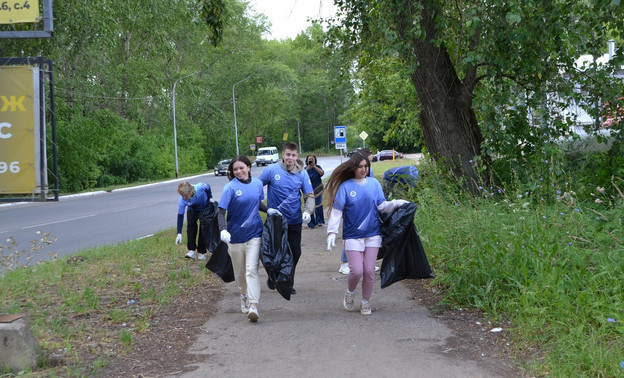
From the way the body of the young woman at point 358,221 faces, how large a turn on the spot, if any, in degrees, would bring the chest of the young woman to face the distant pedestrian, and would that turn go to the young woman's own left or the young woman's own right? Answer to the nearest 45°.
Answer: approximately 180°

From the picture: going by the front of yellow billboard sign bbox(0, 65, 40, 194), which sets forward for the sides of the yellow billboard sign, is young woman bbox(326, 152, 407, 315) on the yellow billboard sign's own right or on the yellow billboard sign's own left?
on the yellow billboard sign's own left

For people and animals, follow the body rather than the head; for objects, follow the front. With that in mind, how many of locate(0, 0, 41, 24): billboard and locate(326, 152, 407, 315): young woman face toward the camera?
2

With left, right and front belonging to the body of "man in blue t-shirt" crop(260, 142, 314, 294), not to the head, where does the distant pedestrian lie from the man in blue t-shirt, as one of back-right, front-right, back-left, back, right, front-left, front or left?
back
